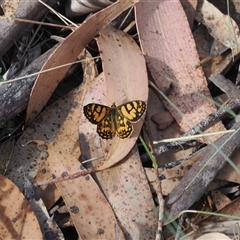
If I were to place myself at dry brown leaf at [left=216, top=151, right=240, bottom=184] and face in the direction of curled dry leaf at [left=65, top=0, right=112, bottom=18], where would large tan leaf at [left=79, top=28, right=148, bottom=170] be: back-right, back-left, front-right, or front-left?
front-left

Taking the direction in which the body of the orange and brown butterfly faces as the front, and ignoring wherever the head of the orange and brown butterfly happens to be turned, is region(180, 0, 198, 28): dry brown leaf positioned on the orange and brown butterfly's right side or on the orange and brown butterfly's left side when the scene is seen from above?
on the orange and brown butterfly's right side

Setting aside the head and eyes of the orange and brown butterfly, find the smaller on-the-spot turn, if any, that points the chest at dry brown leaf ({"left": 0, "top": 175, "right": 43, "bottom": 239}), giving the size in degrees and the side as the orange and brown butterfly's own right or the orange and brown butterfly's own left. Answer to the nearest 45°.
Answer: approximately 90° to the orange and brown butterfly's own left

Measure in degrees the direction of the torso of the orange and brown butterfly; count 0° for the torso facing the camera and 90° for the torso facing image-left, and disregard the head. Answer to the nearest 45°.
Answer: approximately 180°

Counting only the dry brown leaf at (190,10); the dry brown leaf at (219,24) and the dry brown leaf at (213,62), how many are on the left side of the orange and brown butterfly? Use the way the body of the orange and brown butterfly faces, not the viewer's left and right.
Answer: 0
